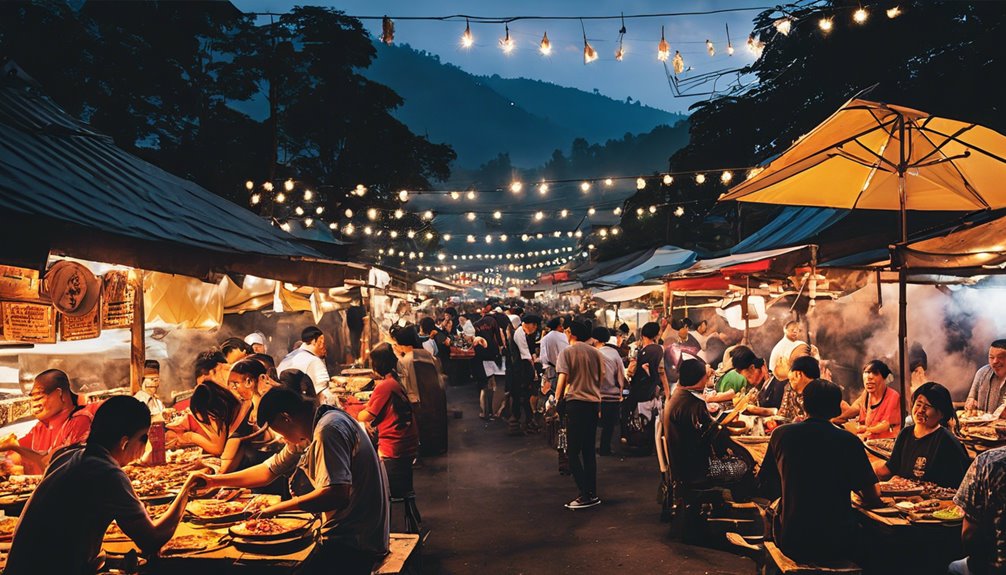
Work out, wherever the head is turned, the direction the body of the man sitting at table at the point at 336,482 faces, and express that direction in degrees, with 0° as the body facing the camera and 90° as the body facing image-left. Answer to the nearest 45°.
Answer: approximately 90°

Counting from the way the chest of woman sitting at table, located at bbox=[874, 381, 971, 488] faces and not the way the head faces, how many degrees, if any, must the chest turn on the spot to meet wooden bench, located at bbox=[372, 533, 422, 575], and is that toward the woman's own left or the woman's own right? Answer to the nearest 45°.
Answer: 0° — they already face it

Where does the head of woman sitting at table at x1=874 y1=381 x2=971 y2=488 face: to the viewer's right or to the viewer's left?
to the viewer's left

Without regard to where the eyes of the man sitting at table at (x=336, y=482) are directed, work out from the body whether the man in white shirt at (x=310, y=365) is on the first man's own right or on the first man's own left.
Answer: on the first man's own right

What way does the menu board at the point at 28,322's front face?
toward the camera

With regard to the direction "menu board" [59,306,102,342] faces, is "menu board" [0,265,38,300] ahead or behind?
ahead

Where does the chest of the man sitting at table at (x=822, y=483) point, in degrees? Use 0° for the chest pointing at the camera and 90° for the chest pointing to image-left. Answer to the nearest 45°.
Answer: approximately 180°

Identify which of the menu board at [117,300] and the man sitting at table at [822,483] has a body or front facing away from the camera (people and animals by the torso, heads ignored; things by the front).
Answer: the man sitting at table

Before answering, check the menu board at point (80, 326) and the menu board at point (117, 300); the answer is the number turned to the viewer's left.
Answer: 0

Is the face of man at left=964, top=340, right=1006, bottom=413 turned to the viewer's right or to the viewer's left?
to the viewer's left

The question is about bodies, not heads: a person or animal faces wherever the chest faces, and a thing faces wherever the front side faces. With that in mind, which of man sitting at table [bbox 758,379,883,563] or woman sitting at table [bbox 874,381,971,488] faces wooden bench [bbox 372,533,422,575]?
the woman sitting at table

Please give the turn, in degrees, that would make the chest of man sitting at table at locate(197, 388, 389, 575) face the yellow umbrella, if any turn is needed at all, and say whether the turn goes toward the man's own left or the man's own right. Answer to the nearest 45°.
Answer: approximately 180°

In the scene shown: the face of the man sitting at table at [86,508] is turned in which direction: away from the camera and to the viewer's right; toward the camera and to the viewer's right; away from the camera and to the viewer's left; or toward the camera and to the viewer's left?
away from the camera and to the viewer's right

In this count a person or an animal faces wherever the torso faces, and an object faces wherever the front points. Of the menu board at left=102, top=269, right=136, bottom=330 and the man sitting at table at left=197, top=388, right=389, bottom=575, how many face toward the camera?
1

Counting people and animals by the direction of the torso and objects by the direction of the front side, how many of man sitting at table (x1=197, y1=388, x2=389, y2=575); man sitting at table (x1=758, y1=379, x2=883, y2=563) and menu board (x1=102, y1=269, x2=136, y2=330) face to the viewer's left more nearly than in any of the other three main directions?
1

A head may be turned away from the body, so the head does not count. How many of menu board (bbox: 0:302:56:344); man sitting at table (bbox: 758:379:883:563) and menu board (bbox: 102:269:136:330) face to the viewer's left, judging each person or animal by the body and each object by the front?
0

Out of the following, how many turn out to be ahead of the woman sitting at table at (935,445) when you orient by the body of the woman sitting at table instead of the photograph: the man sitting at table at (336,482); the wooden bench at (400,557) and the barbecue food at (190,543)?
3

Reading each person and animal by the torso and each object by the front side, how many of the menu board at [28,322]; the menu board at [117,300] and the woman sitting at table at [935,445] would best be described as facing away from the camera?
0
